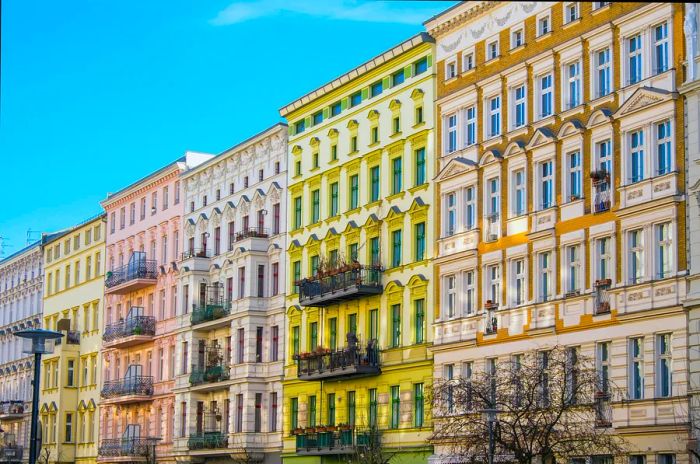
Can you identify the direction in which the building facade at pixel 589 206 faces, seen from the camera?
facing the viewer and to the left of the viewer
